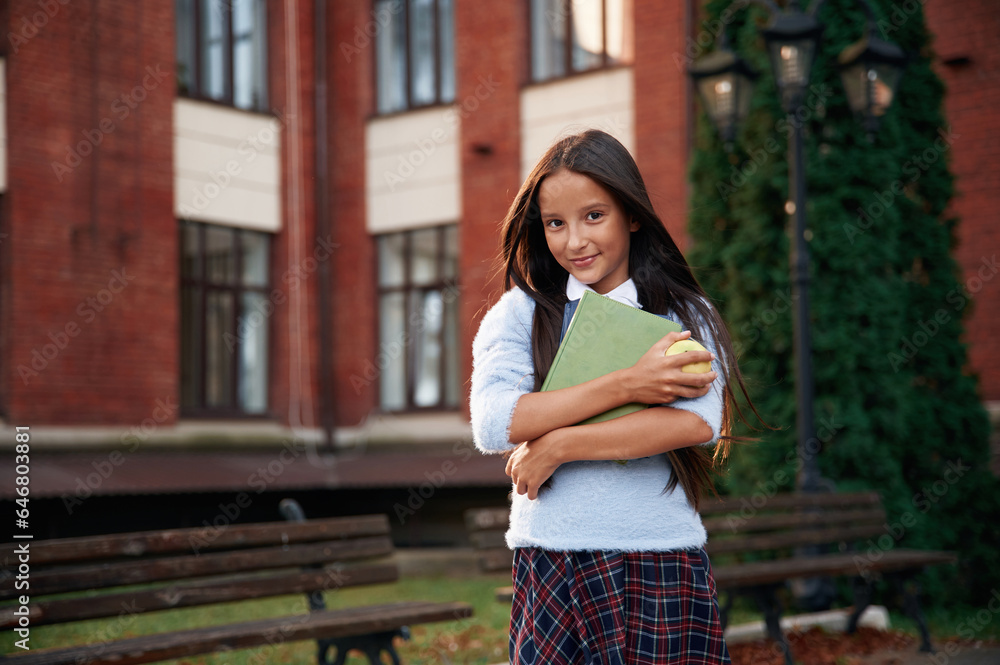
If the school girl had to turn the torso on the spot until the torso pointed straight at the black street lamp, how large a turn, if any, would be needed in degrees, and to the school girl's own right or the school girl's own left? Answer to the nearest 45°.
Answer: approximately 180°

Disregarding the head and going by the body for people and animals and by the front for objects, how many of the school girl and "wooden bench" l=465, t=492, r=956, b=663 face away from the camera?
0

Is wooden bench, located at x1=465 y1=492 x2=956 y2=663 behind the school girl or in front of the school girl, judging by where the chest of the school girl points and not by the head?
behind

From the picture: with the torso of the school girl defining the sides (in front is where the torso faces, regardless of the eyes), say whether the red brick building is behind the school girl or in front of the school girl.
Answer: behind

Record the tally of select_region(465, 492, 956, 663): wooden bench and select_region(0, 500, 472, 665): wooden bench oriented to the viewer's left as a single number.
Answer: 0

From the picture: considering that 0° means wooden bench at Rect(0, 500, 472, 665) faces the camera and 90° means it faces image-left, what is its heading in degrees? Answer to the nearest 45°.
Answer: approximately 315°

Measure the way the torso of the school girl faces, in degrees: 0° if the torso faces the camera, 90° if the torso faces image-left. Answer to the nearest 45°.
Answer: approximately 0°

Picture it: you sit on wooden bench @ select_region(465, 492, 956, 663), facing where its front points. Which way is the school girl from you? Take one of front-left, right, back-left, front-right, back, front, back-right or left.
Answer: front-right

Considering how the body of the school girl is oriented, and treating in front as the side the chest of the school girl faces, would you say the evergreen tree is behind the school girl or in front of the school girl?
behind

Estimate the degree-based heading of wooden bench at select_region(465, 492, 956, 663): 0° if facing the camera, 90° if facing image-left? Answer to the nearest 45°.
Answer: approximately 315°

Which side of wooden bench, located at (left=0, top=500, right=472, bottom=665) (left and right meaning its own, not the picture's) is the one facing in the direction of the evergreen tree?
left
